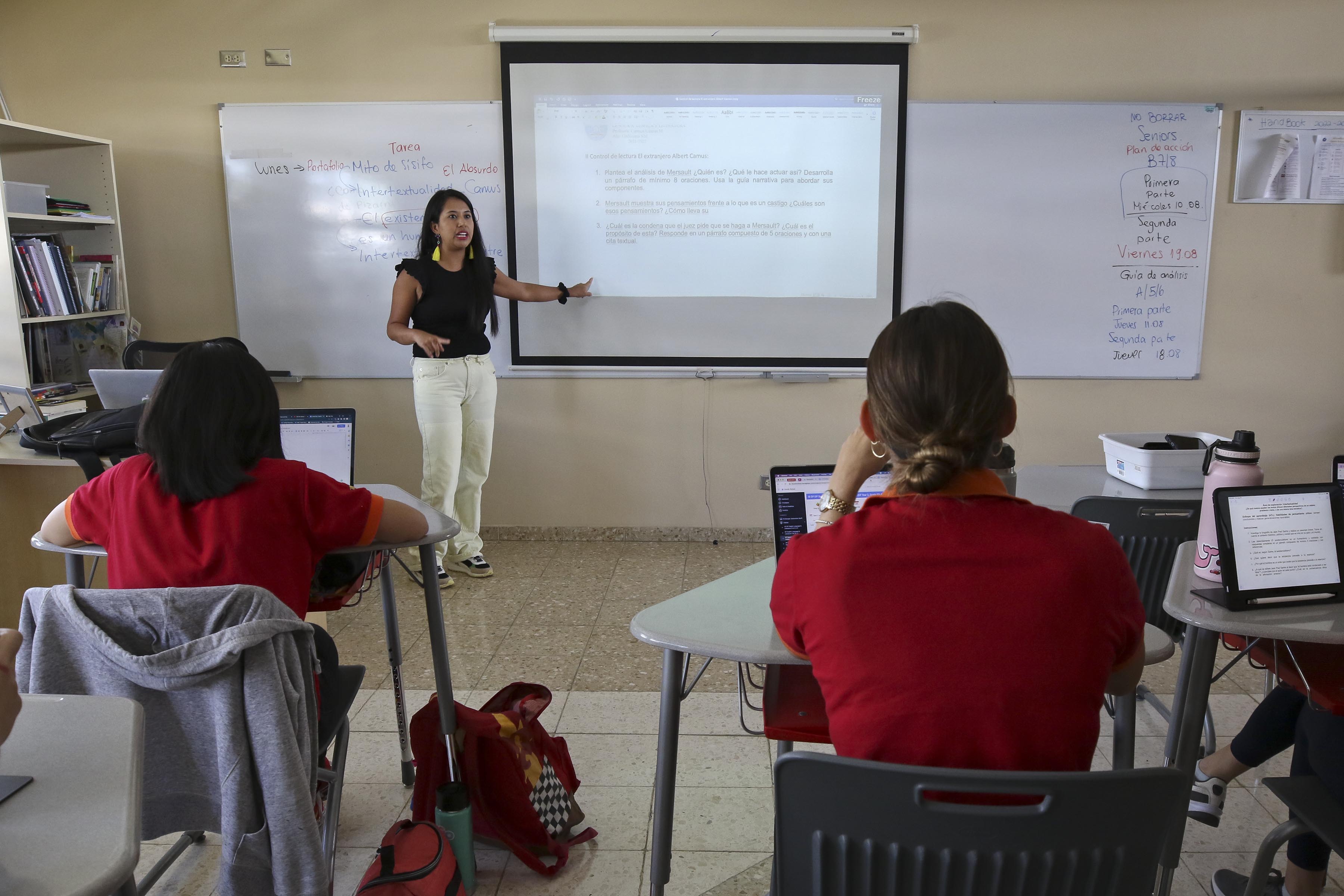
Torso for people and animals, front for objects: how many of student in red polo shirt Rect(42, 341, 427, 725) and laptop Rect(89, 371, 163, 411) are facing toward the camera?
0

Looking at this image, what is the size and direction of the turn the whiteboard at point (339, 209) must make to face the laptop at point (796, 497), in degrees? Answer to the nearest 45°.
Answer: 0° — it already faces it

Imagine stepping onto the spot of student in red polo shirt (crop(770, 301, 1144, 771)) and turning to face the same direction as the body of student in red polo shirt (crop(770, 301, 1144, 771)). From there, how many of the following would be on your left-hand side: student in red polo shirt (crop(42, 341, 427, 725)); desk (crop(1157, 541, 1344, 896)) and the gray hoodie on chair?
2

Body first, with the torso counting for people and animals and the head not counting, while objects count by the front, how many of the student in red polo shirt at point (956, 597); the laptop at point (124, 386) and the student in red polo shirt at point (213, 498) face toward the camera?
0

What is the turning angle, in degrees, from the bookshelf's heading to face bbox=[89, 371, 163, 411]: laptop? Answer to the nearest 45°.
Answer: approximately 45° to its right

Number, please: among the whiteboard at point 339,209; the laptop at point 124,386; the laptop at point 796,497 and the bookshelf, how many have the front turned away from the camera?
1

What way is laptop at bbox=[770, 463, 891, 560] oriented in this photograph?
toward the camera

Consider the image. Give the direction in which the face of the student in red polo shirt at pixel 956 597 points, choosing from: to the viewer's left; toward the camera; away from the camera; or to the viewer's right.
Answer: away from the camera

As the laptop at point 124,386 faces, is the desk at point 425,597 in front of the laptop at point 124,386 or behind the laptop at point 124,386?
behind

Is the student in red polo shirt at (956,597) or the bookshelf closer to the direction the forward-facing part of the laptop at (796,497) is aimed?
the student in red polo shirt

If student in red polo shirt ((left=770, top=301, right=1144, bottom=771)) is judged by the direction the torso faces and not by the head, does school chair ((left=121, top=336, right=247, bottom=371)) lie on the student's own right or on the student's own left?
on the student's own left

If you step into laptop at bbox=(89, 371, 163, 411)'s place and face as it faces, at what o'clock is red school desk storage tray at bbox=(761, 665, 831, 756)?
The red school desk storage tray is roughly at 5 o'clock from the laptop.

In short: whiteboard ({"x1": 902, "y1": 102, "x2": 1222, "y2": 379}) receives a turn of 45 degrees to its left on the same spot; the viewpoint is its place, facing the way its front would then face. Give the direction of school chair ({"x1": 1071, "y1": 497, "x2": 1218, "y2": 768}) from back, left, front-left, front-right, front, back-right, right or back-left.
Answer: front-right

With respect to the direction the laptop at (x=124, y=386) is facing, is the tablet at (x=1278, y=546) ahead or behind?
behind

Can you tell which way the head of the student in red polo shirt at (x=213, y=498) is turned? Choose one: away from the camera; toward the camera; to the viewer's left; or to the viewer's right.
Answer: away from the camera

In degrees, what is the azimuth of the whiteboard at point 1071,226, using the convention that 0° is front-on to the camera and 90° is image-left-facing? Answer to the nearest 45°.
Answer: approximately 0°

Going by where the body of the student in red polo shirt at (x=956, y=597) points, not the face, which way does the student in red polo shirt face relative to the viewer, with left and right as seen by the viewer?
facing away from the viewer

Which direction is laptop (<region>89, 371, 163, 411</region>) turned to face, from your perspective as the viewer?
facing away from the viewer

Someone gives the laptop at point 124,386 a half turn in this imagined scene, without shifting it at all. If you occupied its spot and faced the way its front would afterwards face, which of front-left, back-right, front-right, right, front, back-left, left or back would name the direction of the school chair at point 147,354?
back
